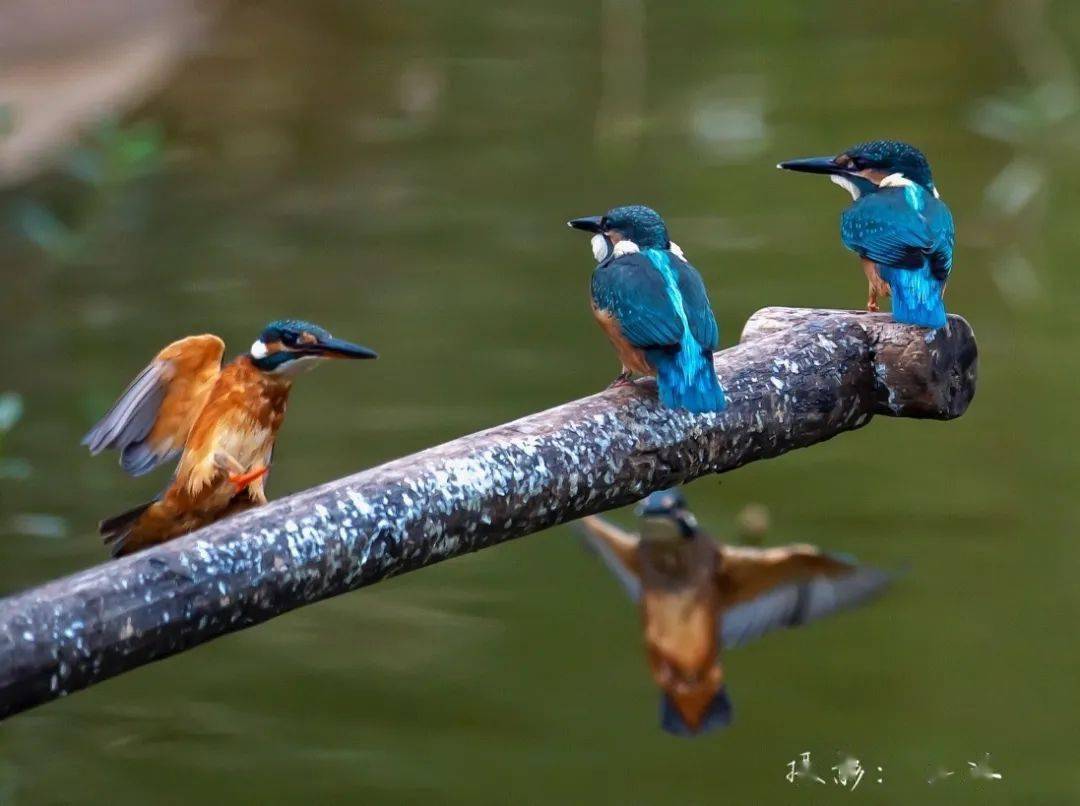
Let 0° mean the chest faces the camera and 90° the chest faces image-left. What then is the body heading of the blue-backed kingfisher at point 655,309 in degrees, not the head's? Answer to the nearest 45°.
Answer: approximately 135°

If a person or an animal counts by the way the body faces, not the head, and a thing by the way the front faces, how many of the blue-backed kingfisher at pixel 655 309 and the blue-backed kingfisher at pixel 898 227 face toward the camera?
0

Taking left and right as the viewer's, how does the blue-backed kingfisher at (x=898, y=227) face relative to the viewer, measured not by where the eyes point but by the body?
facing away from the viewer and to the left of the viewer

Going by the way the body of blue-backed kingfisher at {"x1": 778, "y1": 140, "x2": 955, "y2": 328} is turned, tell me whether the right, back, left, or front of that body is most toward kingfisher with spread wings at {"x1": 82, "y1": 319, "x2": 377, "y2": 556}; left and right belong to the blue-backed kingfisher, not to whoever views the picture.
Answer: left

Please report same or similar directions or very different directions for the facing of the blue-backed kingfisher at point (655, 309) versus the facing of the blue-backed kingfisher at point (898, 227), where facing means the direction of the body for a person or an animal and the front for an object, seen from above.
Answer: same or similar directions
